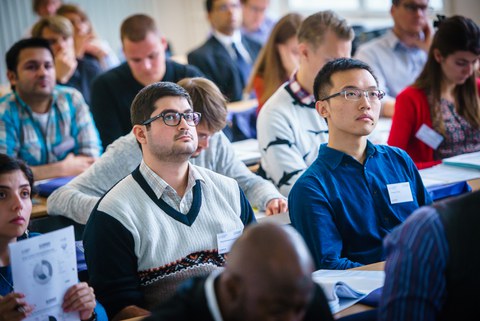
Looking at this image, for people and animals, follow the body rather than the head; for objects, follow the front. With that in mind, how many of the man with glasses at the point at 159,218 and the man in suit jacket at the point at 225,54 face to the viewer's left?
0

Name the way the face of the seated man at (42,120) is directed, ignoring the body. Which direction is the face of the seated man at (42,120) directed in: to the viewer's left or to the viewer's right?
to the viewer's right

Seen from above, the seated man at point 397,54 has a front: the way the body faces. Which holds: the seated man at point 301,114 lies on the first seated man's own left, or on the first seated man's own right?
on the first seated man's own right

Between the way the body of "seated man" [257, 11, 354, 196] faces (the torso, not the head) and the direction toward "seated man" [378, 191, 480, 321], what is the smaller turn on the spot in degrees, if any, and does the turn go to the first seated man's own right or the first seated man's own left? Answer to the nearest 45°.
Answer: approximately 45° to the first seated man's own right

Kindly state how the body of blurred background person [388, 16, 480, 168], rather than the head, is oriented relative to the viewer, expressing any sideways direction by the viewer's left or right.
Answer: facing the viewer and to the right of the viewer

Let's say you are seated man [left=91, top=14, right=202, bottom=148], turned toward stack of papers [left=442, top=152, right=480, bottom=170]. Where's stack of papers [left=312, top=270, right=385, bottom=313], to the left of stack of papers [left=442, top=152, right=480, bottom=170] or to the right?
right

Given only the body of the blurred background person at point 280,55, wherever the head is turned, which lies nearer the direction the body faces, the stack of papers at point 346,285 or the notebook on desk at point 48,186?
the stack of papers

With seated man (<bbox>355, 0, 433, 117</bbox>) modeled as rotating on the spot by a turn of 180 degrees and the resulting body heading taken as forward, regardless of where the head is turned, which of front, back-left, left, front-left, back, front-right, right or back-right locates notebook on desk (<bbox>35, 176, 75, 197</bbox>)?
left

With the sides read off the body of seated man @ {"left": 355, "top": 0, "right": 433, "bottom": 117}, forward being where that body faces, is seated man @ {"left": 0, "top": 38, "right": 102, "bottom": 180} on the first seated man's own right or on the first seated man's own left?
on the first seated man's own right
